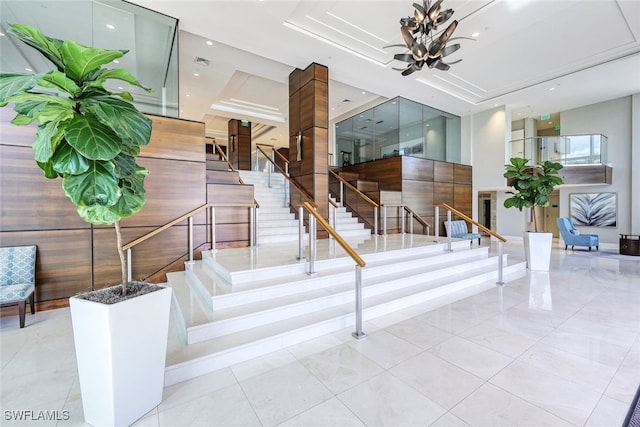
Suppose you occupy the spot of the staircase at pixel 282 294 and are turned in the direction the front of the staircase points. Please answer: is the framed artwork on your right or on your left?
on your left

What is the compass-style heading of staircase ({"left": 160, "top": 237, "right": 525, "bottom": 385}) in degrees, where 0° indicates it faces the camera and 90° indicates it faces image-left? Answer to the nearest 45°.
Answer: approximately 315°

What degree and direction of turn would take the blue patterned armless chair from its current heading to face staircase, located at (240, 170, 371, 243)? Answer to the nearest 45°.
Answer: approximately 90° to its left

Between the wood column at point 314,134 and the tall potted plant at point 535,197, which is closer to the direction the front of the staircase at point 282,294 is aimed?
the tall potted plant

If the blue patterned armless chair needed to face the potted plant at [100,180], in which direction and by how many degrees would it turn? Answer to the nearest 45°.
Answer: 0° — it already faces it

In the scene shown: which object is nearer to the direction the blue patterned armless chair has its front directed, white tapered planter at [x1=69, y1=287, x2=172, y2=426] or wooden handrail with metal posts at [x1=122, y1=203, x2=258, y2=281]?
the white tapered planter

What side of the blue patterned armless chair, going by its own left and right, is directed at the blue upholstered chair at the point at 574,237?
left

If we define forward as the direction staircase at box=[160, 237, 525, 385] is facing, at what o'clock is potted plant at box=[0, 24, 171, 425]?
The potted plant is roughly at 2 o'clock from the staircase.

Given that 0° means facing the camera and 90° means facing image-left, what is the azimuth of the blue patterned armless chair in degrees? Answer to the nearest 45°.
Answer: approximately 0°

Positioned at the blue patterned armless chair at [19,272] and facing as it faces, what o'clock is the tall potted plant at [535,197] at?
The tall potted plant is roughly at 10 o'clock from the blue patterned armless chair.
